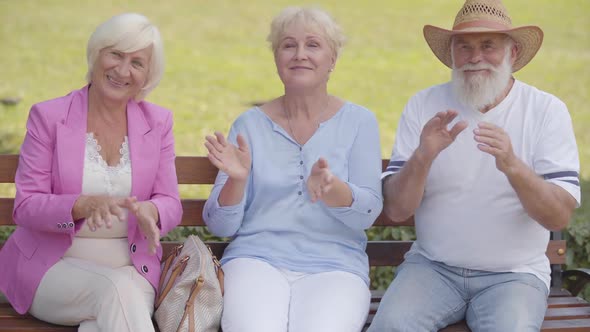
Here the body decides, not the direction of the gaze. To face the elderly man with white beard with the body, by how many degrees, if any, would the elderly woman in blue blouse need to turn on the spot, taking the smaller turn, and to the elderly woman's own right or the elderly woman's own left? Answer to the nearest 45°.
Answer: approximately 90° to the elderly woman's own left

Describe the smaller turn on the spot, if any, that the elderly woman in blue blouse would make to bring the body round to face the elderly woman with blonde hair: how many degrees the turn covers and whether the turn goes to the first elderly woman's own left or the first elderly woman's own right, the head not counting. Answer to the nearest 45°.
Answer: approximately 90° to the first elderly woman's own right

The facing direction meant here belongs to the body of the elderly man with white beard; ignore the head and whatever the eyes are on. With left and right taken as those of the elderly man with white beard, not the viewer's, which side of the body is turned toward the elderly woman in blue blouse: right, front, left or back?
right

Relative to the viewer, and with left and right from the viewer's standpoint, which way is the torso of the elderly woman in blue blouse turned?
facing the viewer

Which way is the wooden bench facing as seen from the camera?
toward the camera

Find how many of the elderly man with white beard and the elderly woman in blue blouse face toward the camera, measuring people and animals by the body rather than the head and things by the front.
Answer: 2
